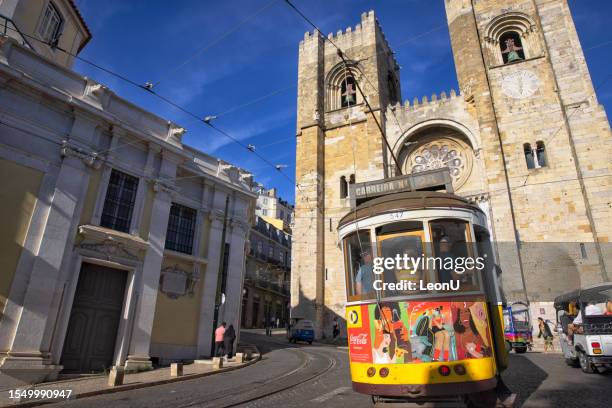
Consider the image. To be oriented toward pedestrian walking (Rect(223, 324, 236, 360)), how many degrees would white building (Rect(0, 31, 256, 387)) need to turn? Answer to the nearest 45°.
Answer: approximately 45° to its left

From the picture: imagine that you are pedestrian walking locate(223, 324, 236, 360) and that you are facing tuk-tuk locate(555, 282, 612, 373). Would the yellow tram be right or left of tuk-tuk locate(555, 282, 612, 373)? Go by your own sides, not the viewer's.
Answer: right

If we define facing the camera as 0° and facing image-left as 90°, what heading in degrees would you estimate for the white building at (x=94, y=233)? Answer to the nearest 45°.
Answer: approximately 315°

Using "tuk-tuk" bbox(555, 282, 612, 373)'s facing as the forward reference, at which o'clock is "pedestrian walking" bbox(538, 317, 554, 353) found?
The pedestrian walking is roughly at 1 o'clock from the tuk-tuk.

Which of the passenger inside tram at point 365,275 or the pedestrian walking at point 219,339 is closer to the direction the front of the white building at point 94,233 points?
the passenger inside tram
